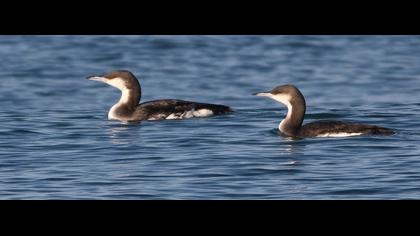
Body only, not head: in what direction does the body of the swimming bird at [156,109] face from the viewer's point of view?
to the viewer's left

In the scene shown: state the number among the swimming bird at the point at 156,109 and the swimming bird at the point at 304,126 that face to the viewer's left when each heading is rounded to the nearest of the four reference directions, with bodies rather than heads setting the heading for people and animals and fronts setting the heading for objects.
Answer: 2

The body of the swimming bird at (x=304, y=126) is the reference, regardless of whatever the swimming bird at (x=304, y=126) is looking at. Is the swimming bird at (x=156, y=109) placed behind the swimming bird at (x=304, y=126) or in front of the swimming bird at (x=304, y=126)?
in front

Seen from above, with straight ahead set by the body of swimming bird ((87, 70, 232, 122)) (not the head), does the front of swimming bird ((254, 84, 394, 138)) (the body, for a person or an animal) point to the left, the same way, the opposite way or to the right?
the same way

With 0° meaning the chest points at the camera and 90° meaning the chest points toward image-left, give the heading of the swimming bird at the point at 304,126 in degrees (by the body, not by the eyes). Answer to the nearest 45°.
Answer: approximately 90°

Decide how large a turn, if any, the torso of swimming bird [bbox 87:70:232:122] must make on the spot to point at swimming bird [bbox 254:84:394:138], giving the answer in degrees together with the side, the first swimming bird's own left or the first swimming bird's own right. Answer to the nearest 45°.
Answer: approximately 135° to the first swimming bird's own left
